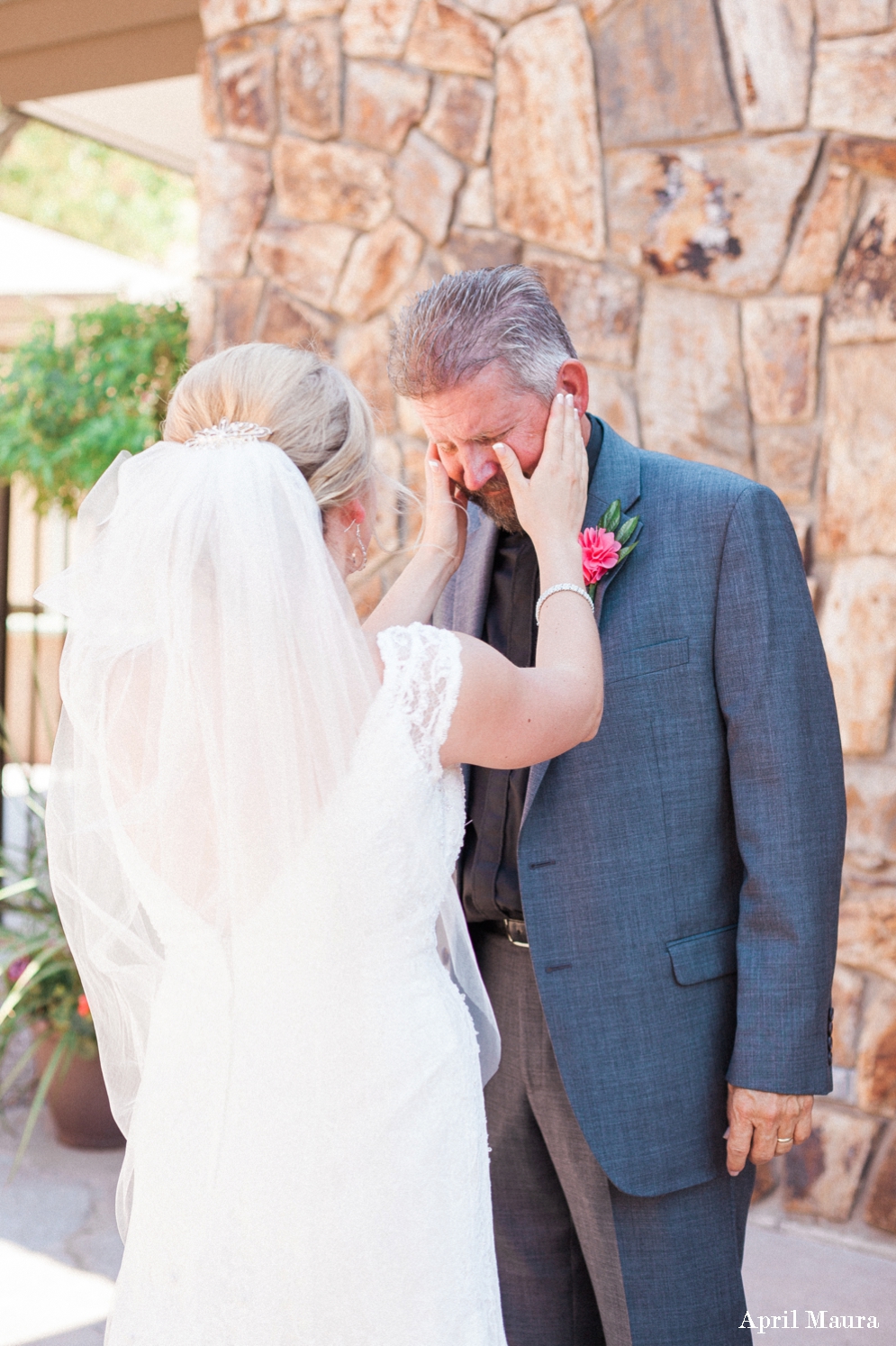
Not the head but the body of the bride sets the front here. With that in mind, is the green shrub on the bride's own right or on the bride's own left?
on the bride's own left

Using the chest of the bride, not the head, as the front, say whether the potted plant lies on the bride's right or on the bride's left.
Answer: on the bride's left

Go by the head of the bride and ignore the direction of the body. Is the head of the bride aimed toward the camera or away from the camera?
away from the camera

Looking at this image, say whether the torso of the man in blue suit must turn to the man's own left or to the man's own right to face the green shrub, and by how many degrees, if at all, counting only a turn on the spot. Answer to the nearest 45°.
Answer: approximately 90° to the man's own right

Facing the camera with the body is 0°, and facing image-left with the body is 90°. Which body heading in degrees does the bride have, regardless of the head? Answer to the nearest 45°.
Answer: approximately 225°

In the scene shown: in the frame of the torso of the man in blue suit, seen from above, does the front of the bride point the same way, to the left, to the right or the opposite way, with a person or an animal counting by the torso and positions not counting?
the opposite way

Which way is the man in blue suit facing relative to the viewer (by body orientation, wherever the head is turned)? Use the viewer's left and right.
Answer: facing the viewer and to the left of the viewer

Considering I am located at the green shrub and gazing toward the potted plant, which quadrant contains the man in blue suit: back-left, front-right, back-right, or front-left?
front-left

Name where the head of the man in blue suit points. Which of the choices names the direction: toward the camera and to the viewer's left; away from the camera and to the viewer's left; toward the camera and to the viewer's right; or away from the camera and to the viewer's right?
toward the camera and to the viewer's left
